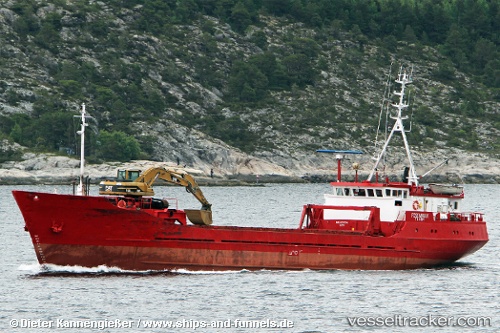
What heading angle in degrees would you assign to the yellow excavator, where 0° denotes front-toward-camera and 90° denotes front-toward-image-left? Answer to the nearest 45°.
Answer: approximately 270°

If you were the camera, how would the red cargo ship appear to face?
facing to the left of the viewer

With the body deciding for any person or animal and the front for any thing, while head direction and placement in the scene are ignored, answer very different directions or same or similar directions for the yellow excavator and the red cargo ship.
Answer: very different directions
